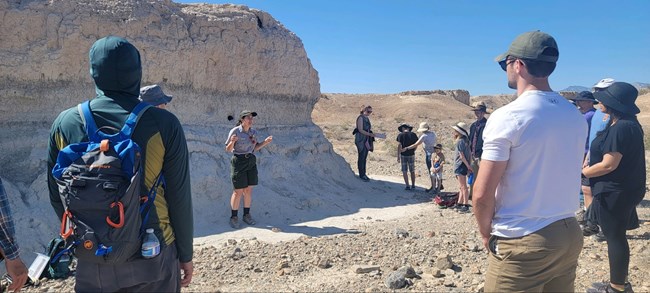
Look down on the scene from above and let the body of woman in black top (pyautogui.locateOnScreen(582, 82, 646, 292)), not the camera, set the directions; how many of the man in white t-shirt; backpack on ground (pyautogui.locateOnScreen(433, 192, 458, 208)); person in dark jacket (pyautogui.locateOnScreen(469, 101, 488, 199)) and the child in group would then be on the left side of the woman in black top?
1

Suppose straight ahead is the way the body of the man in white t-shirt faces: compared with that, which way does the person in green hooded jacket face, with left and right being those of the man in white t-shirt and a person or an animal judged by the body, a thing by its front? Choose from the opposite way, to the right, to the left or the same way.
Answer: the same way

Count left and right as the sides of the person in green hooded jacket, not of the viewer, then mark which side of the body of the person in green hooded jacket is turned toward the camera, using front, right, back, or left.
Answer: back

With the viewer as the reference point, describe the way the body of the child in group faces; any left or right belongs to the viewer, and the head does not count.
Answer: facing the viewer and to the left of the viewer

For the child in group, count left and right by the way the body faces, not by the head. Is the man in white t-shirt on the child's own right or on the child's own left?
on the child's own left

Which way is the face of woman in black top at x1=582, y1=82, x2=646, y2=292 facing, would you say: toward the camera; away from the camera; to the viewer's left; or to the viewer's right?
to the viewer's left

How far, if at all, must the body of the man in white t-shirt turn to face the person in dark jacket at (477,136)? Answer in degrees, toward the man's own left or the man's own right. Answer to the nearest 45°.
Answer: approximately 45° to the man's own right

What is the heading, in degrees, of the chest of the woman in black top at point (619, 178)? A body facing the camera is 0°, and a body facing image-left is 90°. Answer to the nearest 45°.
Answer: approximately 90°

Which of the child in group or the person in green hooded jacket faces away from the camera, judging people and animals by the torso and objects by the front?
the person in green hooded jacket

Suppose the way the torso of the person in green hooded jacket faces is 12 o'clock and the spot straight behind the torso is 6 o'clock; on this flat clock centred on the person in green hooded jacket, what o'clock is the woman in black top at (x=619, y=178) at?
The woman in black top is roughly at 3 o'clock from the person in green hooded jacket.

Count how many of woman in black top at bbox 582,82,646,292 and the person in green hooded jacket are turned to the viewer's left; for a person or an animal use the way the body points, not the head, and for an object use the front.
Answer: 1

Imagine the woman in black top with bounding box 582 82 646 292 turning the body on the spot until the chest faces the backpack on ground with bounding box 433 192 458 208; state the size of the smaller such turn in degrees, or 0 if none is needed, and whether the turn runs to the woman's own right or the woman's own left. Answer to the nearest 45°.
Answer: approximately 45° to the woman's own right

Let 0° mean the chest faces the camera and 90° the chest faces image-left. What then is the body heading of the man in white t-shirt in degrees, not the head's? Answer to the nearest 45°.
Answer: approximately 135°
